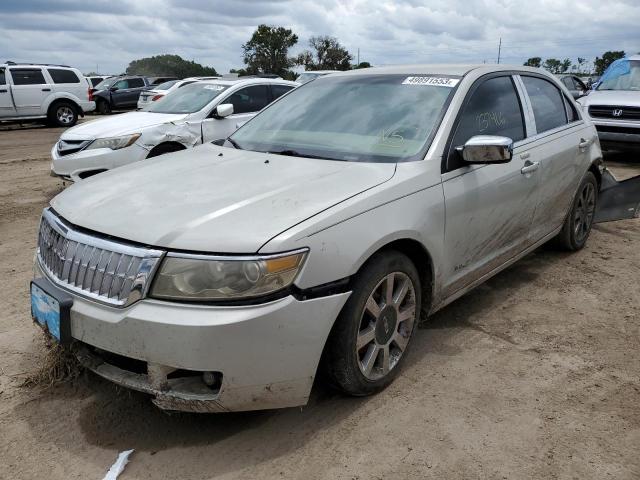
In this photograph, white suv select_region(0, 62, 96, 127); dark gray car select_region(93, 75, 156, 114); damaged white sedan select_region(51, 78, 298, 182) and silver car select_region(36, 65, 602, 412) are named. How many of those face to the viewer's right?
0

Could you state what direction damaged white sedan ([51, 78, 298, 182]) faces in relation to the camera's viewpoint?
facing the viewer and to the left of the viewer

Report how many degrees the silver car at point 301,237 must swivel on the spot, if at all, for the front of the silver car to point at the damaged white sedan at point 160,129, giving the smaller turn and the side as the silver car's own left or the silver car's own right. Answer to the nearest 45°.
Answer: approximately 135° to the silver car's own right

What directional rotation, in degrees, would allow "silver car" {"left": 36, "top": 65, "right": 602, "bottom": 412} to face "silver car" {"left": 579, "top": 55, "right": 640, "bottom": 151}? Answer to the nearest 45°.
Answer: approximately 180°

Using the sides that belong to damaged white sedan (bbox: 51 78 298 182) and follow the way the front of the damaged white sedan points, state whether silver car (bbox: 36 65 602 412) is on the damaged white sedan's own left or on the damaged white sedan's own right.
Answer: on the damaged white sedan's own left

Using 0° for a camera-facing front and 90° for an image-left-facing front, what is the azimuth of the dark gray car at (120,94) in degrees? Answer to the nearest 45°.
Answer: approximately 45°

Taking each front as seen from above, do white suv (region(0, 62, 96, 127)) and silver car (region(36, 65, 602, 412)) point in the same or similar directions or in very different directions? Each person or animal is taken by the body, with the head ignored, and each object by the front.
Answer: same or similar directions

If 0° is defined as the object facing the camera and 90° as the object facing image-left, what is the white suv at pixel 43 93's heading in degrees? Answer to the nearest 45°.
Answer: approximately 90°

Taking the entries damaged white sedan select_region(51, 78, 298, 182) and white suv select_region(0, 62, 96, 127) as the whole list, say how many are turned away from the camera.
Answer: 0

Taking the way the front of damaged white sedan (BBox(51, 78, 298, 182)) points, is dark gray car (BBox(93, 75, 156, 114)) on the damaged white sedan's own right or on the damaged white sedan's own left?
on the damaged white sedan's own right

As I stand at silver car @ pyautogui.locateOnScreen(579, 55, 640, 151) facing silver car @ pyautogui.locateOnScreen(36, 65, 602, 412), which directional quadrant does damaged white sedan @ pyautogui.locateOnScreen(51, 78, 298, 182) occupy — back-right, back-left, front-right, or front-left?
front-right

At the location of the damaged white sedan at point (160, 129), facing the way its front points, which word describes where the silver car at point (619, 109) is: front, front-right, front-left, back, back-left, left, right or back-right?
back-left

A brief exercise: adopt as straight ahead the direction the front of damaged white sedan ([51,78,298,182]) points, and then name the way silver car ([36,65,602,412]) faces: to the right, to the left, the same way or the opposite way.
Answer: the same way

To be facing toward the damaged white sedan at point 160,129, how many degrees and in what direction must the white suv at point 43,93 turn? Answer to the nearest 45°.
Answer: approximately 90° to its left
